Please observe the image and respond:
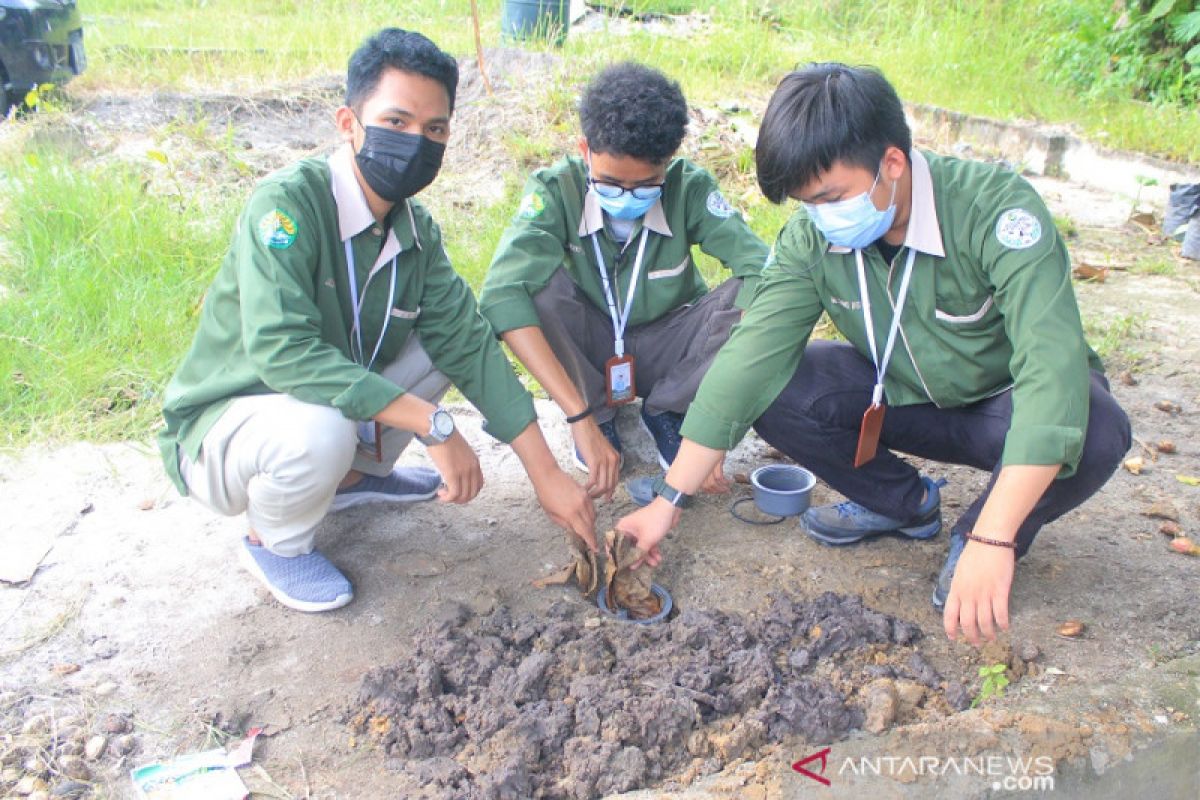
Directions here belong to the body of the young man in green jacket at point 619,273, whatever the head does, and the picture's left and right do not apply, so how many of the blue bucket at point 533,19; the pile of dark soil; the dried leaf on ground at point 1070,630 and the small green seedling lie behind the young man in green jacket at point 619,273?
1

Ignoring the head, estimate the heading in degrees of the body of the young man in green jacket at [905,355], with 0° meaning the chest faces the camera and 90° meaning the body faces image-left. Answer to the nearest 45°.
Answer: approximately 45°

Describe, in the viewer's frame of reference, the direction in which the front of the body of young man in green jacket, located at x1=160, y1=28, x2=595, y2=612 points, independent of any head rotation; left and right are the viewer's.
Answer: facing the viewer and to the right of the viewer

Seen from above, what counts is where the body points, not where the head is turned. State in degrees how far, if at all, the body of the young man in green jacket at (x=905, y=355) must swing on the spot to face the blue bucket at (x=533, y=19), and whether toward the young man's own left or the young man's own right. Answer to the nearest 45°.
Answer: approximately 90° to the young man's own right

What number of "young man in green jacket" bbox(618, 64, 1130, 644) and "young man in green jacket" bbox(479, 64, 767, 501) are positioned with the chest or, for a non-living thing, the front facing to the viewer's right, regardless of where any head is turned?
0

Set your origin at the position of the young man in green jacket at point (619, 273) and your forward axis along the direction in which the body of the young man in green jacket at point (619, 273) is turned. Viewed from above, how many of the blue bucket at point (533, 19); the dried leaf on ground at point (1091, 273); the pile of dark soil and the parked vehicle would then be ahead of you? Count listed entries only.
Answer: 1

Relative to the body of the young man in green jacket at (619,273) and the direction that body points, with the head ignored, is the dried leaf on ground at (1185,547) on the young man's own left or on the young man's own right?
on the young man's own left

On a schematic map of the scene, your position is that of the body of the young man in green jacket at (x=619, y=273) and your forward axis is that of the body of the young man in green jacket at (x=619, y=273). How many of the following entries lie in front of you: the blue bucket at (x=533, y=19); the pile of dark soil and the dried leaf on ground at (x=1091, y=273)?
1

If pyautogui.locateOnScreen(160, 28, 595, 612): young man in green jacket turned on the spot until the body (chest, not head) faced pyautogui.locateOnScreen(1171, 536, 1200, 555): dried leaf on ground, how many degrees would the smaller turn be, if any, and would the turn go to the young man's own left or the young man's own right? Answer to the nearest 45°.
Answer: approximately 45° to the young man's own left

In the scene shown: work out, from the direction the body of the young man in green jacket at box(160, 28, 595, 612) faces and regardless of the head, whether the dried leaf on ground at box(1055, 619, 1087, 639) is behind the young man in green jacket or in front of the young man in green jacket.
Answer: in front

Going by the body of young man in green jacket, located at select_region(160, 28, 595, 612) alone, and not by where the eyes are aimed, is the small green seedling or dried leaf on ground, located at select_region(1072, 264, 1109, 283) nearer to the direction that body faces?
the small green seedling

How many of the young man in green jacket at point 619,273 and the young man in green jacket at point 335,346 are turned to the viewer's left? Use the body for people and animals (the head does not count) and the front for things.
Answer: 0

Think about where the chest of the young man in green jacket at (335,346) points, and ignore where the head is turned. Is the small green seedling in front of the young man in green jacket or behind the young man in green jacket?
in front

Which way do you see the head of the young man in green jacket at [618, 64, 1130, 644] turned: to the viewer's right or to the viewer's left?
to the viewer's left

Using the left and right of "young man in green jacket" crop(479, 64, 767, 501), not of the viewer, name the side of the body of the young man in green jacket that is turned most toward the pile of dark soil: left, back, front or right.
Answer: front
